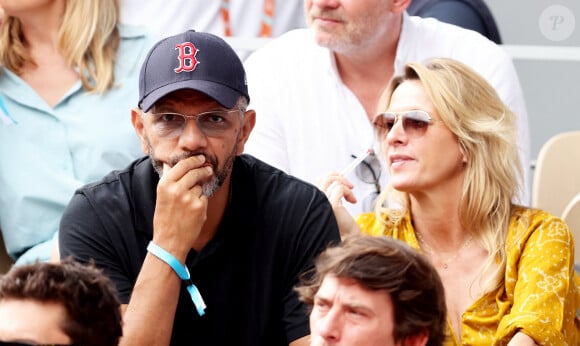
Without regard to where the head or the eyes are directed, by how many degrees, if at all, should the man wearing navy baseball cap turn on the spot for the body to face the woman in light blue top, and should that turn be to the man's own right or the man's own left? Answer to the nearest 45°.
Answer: approximately 135° to the man's own right

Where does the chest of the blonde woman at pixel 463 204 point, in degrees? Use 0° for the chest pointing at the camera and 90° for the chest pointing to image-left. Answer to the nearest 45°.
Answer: approximately 45°

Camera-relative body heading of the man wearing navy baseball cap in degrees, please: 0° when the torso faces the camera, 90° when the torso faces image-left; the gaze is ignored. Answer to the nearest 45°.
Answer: approximately 0°

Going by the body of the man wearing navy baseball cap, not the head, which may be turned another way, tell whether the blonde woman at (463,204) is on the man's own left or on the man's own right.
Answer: on the man's own left
